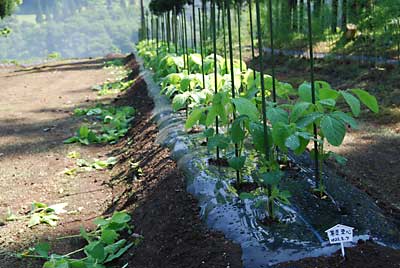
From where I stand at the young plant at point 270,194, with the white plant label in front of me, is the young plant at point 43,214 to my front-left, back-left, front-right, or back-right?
back-right

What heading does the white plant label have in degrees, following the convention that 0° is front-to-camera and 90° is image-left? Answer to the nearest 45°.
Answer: approximately 0°

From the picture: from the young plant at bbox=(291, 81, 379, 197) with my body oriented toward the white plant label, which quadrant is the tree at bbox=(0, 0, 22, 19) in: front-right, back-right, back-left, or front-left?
back-right

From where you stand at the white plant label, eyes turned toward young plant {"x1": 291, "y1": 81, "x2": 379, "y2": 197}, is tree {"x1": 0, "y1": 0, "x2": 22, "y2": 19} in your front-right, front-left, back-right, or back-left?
front-left

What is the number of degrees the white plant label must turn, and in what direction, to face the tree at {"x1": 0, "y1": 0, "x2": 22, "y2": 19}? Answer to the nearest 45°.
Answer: approximately 135° to its right

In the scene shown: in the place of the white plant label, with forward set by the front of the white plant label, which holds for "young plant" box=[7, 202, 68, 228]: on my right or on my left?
on my right
